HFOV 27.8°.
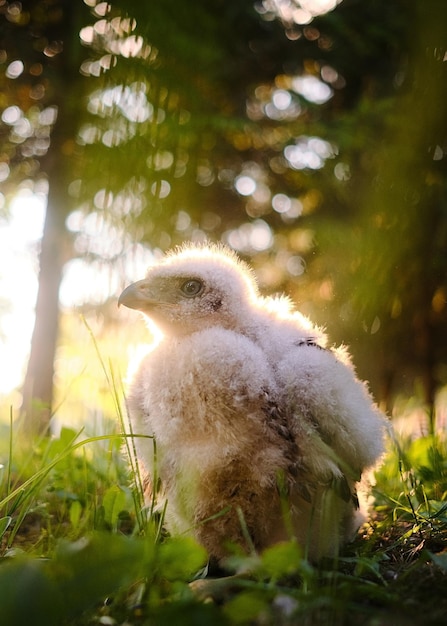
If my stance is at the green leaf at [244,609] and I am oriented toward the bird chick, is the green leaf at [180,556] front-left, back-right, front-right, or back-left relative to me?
front-left

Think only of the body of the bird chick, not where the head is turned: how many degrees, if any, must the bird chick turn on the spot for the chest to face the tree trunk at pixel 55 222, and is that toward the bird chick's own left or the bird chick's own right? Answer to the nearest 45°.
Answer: approximately 90° to the bird chick's own right

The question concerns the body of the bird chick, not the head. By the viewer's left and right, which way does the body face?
facing the viewer and to the left of the viewer
